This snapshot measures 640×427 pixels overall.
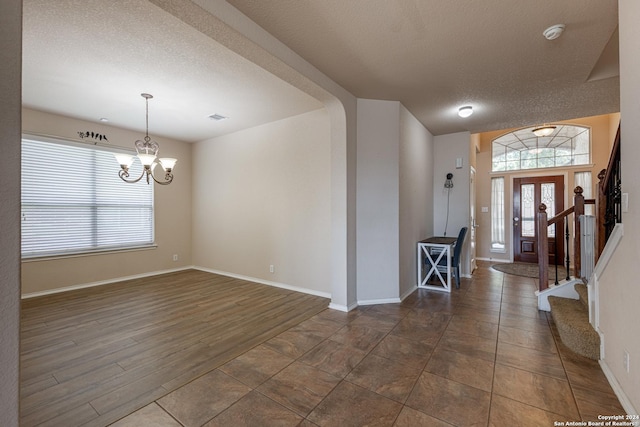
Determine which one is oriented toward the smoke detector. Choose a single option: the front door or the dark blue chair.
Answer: the front door

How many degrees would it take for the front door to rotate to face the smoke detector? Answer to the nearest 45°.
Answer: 0° — it already faces it

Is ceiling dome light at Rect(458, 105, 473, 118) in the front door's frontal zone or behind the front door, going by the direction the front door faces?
frontal zone

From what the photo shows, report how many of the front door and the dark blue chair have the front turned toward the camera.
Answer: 1

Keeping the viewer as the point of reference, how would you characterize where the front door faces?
facing the viewer

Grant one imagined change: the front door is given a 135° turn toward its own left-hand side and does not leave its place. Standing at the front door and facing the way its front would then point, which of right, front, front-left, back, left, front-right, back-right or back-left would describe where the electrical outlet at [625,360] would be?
back-right

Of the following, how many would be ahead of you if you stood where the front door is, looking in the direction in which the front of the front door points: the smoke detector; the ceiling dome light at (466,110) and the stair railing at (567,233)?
3

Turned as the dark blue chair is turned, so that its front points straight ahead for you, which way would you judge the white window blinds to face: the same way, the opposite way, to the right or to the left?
the opposite way

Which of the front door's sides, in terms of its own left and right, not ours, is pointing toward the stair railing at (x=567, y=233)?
front

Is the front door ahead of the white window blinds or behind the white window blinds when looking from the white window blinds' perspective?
ahead

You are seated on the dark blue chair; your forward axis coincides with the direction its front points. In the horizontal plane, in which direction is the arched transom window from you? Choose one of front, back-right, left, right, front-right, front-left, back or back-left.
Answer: back-right

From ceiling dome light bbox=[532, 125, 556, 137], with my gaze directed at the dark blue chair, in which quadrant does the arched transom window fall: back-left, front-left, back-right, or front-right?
back-right

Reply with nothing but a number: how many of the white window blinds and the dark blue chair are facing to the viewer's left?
1

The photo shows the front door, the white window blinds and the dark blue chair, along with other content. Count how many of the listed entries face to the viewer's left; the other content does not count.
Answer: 1

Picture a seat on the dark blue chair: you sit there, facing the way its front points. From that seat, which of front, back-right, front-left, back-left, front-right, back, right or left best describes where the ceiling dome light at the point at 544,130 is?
back-right

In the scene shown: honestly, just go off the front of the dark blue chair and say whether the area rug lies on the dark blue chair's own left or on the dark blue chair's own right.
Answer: on the dark blue chair's own right

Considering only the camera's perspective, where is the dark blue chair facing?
facing to the left of the viewer

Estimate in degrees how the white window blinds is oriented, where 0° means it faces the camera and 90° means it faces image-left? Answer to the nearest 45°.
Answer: approximately 315°
